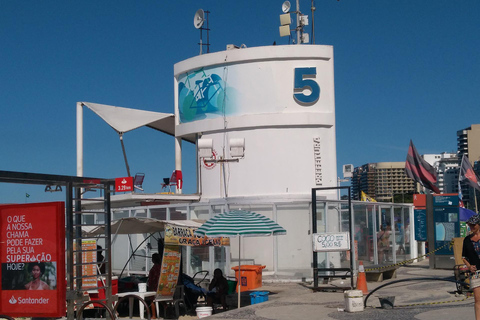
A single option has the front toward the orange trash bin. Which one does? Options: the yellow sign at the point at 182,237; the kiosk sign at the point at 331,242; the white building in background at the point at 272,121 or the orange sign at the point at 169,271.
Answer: the white building in background

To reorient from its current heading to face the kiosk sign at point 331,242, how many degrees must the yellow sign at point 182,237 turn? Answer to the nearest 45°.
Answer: approximately 135° to its left

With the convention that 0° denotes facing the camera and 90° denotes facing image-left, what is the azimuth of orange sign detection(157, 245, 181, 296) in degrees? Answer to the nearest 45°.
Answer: approximately 0°

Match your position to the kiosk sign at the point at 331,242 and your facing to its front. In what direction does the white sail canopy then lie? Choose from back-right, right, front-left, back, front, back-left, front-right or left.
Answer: back-right

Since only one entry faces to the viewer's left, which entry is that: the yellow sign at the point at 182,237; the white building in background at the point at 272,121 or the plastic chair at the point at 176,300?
the plastic chair

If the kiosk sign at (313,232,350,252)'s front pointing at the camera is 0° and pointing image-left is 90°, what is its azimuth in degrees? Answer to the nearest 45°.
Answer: approximately 0°

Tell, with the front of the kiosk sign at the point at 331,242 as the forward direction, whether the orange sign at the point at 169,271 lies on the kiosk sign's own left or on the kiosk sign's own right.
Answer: on the kiosk sign's own right

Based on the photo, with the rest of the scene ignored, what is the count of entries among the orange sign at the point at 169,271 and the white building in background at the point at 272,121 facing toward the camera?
2

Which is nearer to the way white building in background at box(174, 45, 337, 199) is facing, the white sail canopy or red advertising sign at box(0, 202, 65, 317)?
the red advertising sign
